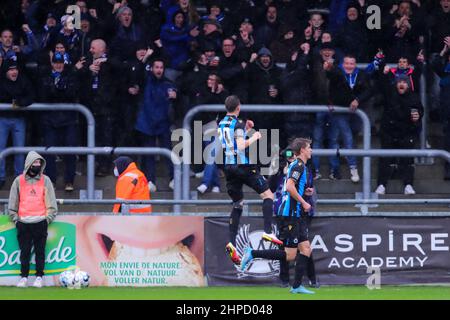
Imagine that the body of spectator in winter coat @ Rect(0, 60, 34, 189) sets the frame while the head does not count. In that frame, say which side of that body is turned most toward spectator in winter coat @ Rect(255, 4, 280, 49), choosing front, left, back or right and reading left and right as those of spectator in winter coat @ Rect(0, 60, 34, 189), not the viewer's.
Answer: left

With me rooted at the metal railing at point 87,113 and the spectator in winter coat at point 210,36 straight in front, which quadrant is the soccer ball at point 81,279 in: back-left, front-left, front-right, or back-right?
back-right

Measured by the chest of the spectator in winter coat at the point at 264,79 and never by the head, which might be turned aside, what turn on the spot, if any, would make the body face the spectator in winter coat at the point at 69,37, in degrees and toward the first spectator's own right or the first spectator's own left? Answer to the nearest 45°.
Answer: approximately 90° to the first spectator's own right

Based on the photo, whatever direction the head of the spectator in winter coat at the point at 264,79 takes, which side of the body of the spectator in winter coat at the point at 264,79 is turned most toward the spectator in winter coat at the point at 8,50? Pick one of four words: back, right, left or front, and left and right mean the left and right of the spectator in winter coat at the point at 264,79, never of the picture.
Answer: right

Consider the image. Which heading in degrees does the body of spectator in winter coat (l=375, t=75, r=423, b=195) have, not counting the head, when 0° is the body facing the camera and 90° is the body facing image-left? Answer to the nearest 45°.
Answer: approximately 0°
